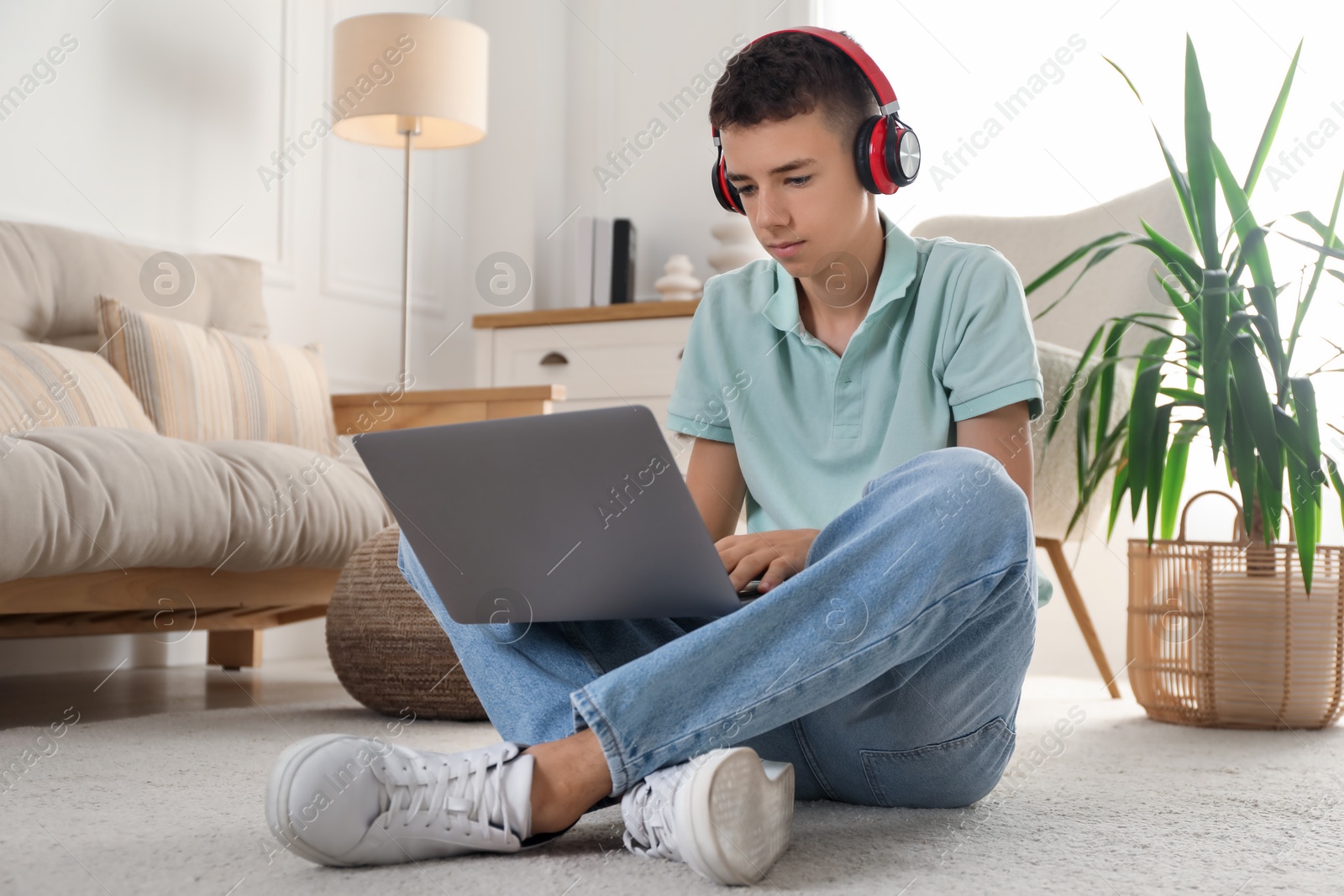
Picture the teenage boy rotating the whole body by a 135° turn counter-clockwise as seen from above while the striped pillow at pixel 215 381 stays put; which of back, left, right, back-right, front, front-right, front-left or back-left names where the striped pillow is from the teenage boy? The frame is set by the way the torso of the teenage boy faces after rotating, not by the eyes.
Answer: back-left

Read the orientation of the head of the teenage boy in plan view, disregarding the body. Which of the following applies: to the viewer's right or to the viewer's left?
to the viewer's left

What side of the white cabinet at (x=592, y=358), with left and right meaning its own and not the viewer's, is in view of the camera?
front

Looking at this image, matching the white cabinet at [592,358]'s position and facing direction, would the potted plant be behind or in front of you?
in front

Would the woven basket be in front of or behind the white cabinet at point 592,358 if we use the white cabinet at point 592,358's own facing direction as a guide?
in front

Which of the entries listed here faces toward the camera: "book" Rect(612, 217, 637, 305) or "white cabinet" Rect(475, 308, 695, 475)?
the white cabinet

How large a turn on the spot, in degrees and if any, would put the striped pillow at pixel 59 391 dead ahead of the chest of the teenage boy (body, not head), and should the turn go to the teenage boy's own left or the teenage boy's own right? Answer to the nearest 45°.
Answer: approximately 90° to the teenage boy's own right

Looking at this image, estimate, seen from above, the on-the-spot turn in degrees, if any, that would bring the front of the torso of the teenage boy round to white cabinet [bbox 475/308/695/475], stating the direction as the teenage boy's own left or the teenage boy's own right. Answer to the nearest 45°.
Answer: approximately 135° to the teenage boy's own right

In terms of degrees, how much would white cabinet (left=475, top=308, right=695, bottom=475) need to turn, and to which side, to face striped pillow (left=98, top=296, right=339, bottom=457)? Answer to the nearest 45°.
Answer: approximately 45° to its right

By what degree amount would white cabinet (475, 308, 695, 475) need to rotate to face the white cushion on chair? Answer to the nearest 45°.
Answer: approximately 45° to its left

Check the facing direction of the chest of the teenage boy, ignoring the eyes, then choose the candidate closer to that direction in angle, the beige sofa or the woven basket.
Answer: the beige sofa
